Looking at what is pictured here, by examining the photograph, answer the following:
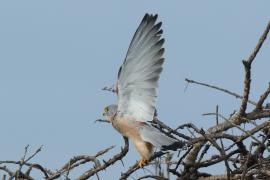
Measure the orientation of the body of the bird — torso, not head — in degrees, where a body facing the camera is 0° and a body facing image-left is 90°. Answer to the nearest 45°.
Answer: approximately 90°
